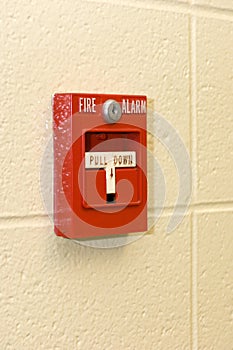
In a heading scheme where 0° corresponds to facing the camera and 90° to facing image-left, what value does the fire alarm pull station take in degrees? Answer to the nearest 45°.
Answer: approximately 315°
